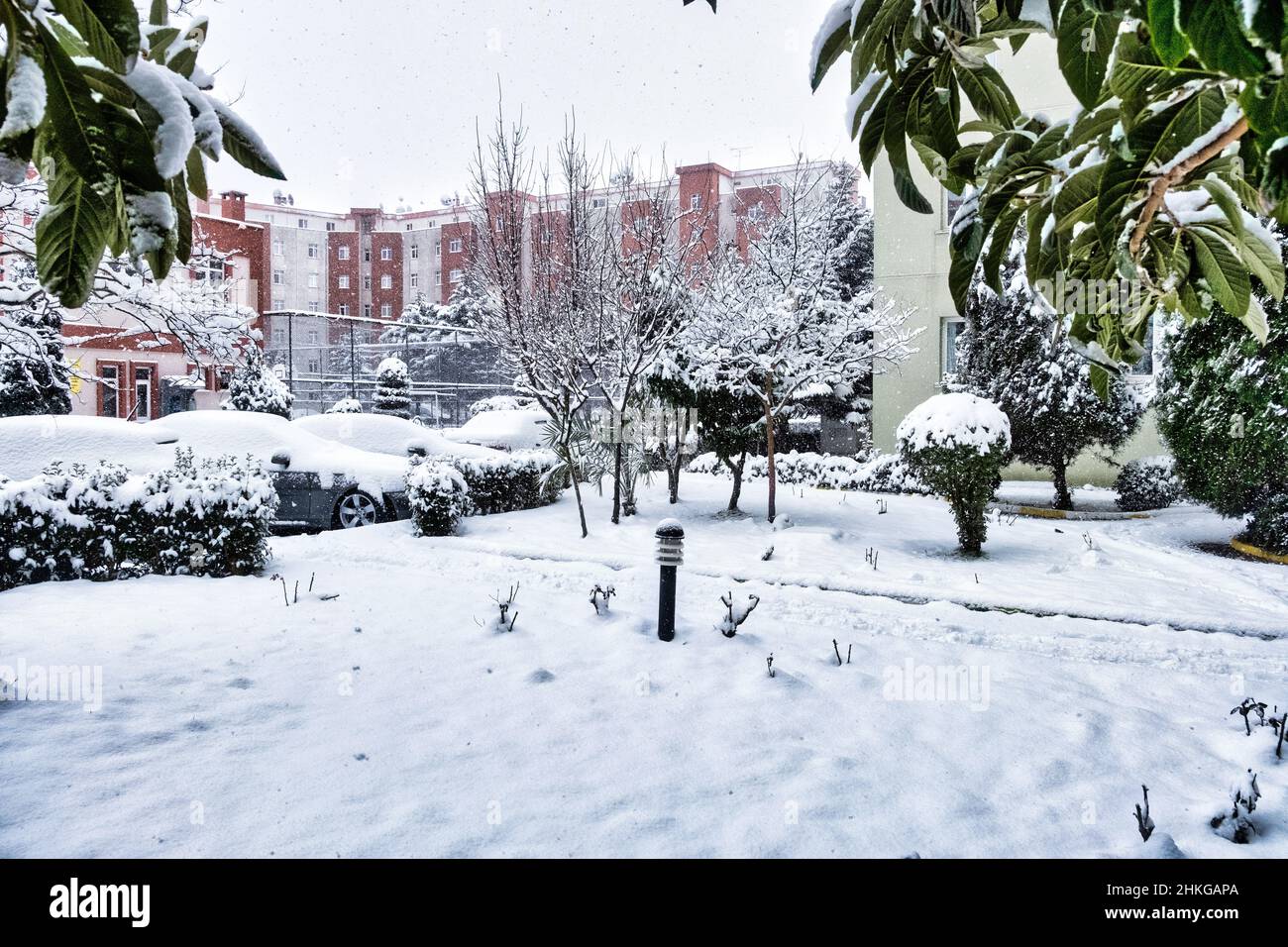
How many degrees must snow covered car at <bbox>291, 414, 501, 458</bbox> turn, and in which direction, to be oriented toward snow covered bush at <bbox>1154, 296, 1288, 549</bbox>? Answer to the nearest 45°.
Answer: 0° — it already faces it

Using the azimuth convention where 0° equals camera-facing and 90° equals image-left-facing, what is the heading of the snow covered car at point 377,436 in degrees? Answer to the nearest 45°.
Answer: approximately 315°

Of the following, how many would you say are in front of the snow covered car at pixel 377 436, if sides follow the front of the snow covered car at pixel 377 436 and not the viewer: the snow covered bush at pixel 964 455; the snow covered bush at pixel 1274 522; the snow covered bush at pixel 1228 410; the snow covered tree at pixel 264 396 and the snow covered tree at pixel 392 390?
3

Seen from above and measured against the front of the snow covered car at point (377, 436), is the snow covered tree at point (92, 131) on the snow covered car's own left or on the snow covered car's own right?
on the snow covered car's own right

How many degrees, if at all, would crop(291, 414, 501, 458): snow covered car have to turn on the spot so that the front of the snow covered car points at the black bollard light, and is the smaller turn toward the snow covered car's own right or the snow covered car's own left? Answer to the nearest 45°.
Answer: approximately 45° to the snow covered car's own right

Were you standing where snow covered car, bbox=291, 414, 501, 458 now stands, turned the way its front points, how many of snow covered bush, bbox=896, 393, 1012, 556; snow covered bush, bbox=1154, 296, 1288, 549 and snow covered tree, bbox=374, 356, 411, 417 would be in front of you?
2

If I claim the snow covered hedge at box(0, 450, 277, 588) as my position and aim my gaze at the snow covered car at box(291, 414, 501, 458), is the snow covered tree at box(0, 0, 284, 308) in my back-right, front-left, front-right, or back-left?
back-right
